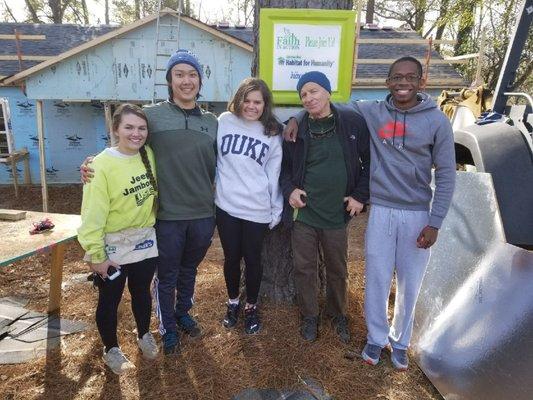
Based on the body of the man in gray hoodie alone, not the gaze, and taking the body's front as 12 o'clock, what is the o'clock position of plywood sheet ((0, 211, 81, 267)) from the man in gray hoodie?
The plywood sheet is roughly at 3 o'clock from the man in gray hoodie.

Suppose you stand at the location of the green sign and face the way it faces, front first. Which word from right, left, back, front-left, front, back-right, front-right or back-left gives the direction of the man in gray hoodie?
front-left

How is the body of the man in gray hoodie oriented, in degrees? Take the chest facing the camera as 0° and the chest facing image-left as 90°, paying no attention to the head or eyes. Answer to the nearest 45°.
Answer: approximately 0°

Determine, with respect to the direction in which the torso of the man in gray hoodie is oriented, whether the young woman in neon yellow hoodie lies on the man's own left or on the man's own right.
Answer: on the man's own right

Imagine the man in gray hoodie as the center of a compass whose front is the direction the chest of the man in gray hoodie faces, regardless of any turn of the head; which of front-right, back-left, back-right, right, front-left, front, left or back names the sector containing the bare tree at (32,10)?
back-right

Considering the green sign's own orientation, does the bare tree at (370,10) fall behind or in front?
behind

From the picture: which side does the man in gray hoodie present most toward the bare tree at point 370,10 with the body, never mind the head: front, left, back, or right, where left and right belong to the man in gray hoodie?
back
